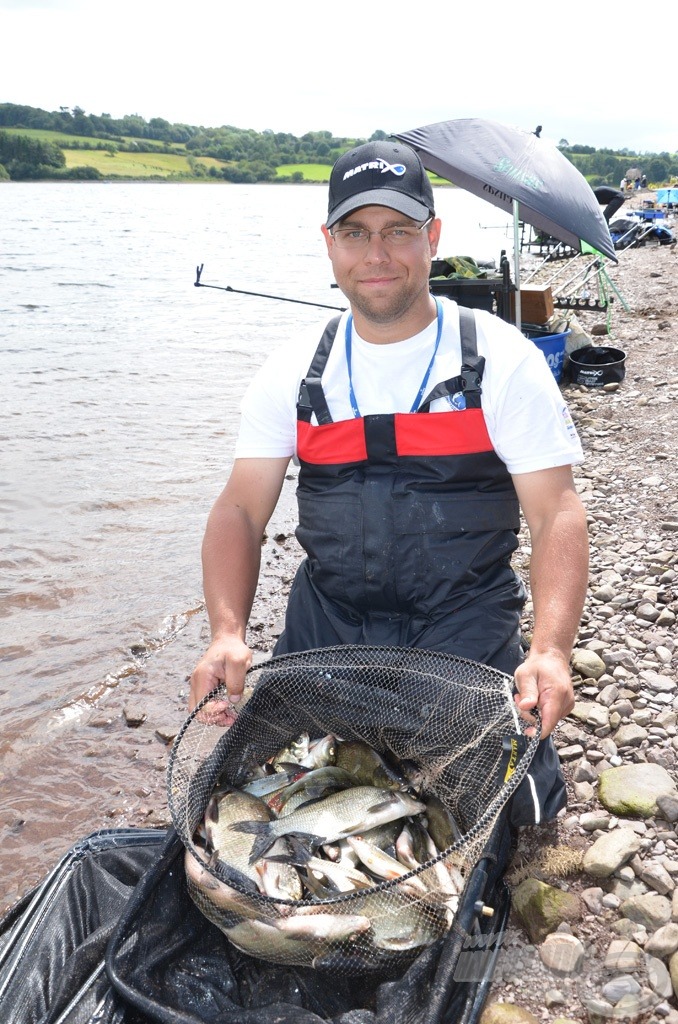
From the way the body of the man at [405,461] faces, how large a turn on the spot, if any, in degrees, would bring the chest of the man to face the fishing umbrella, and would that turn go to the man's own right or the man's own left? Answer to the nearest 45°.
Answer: approximately 180°

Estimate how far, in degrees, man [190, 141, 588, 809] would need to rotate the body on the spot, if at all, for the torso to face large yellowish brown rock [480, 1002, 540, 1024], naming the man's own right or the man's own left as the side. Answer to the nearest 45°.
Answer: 0° — they already face it

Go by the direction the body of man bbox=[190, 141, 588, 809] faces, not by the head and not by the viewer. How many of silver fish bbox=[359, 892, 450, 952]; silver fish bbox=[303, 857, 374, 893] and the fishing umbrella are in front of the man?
2

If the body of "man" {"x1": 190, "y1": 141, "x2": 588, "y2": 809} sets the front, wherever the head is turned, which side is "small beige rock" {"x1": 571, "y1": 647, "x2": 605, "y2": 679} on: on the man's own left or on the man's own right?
on the man's own left

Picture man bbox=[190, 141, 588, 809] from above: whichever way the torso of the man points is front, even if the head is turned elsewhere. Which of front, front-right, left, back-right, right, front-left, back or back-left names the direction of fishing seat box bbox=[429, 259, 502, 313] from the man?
back

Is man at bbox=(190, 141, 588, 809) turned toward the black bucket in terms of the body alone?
no

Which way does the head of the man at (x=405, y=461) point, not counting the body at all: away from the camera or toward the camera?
toward the camera

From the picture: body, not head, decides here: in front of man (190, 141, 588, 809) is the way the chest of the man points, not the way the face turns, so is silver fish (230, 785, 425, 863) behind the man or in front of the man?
in front

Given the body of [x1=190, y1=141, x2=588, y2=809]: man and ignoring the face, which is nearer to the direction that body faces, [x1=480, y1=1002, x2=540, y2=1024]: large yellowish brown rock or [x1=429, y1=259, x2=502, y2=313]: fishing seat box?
the large yellowish brown rock

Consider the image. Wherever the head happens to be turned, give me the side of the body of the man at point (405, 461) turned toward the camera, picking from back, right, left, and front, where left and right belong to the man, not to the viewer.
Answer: front

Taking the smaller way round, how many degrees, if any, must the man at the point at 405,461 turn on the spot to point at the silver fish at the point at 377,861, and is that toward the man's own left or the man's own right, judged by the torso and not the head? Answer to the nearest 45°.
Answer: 0° — they already face it

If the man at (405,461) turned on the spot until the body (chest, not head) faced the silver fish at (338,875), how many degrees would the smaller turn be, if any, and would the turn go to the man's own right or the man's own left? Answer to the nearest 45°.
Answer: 0° — they already face it

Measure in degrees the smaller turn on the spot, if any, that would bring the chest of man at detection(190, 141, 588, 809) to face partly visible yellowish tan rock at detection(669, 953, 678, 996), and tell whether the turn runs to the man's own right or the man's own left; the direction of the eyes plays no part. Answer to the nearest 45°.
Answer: approximately 45° to the man's own left

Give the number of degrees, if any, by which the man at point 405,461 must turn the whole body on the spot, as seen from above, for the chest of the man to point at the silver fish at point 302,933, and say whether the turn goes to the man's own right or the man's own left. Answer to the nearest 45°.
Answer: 0° — they already face it

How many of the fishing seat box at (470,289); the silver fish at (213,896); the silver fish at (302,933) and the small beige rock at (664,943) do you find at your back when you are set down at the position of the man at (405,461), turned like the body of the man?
1

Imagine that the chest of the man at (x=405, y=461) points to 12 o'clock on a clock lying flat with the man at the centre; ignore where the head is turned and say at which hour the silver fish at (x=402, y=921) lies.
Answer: The silver fish is roughly at 12 o'clock from the man.

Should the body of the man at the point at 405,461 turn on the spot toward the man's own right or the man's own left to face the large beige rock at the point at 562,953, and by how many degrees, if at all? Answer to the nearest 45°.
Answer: approximately 45° to the man's own left

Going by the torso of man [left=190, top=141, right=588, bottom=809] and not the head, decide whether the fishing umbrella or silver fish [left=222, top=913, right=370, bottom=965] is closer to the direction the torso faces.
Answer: the silver fish

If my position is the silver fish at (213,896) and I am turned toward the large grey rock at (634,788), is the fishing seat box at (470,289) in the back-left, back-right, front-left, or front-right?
front-left
